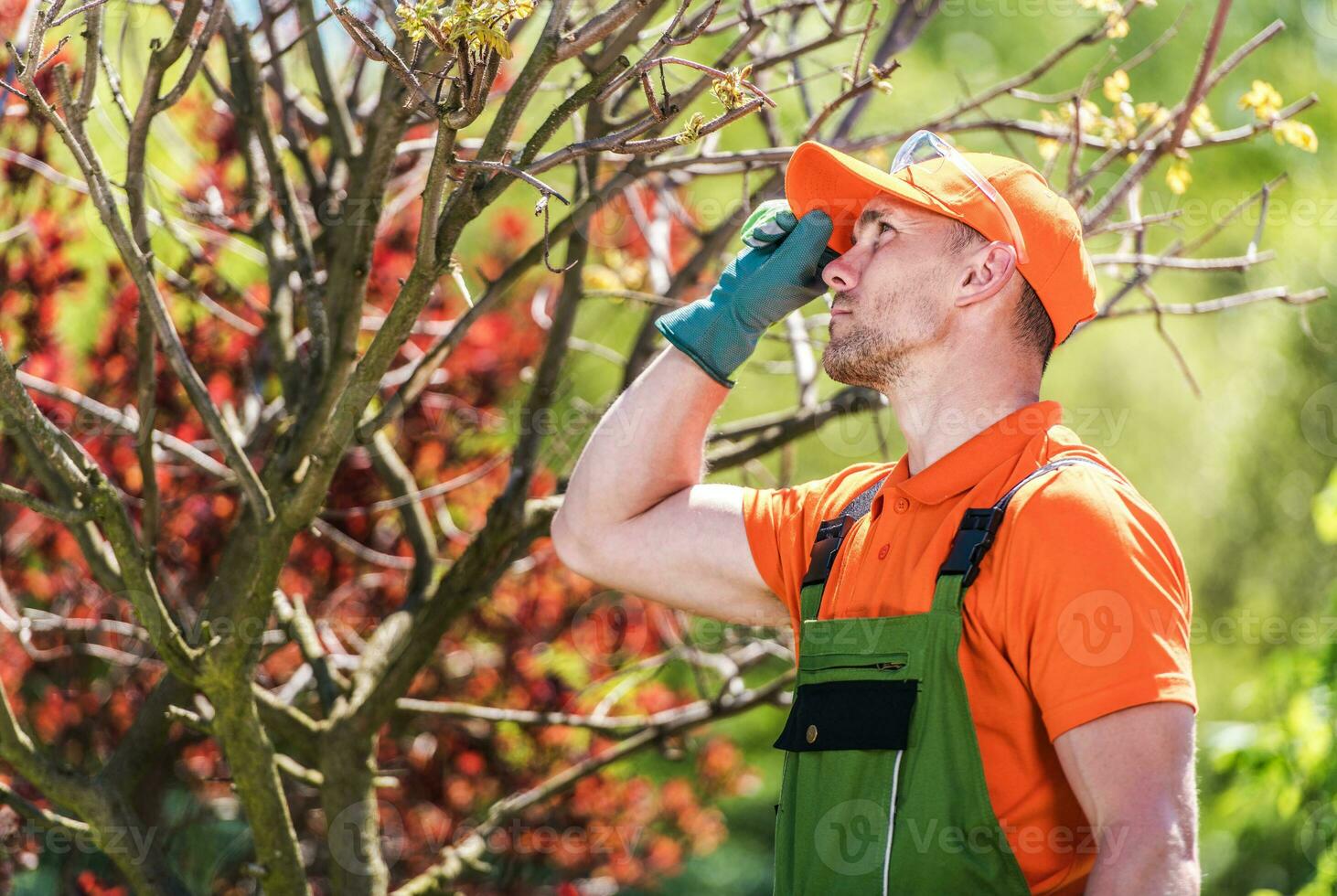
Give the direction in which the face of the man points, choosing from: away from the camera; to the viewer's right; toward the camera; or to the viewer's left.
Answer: to the viewer's left

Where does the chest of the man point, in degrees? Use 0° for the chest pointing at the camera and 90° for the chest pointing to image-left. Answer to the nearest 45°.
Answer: approximately 45°
